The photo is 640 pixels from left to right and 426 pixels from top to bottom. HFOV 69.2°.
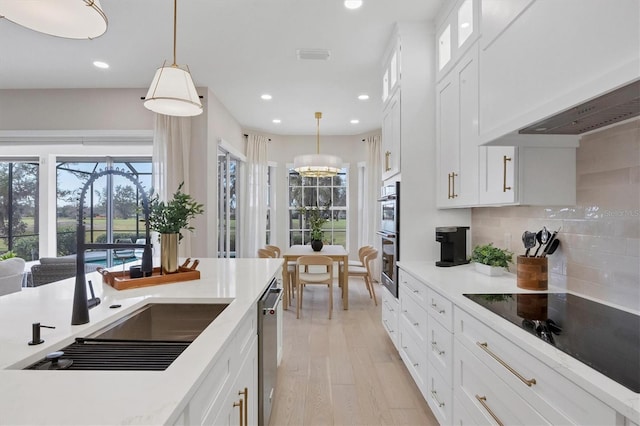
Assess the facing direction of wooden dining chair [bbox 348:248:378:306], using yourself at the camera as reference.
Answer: facing to the left of the viewer

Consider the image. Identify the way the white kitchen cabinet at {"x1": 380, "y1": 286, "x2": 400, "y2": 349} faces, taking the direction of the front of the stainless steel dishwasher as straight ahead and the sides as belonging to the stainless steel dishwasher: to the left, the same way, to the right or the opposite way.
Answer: the opposite way

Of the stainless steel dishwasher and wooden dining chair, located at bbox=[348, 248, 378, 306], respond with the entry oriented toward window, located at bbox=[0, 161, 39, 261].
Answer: the wooden dining chair

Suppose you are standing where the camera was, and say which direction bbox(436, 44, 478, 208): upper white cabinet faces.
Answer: facing the viewer and to the left of the viewer

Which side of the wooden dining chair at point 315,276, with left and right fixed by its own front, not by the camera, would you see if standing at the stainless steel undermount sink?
back

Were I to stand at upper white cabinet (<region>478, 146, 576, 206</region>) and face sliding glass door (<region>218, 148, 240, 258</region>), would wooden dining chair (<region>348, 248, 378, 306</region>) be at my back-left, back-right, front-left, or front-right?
front-right

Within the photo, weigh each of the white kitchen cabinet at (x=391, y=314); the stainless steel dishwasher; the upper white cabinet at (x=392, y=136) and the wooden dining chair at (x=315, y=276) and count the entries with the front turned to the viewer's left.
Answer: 2

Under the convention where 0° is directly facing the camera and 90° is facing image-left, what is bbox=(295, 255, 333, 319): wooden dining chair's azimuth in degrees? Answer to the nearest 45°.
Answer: approximately 180°

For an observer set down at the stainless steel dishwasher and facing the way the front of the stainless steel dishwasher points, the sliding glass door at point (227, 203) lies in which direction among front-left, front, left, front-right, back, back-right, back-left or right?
left

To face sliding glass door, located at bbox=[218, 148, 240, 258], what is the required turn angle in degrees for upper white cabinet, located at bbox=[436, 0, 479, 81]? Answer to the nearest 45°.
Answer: approximately 90° to its right

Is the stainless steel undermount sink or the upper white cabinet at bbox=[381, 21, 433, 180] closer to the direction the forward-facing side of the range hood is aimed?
the stainless steel undermount sink

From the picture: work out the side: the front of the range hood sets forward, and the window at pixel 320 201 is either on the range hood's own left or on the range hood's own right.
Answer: on the range hood's own right

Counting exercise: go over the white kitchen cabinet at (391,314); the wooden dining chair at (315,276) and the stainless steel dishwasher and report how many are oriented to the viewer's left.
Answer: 1

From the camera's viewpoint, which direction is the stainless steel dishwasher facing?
to the viewer's right

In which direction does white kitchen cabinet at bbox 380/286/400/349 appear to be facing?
to the viewer's left

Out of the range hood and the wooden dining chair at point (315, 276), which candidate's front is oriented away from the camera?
the wooden dining chair

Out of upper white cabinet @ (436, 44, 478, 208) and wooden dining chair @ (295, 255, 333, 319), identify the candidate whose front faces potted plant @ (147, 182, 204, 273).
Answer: the upper white cabinet

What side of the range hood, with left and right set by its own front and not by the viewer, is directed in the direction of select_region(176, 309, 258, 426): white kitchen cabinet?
front

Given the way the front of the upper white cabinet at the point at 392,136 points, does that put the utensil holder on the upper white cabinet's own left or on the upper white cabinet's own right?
on the upper white cabinet's own left

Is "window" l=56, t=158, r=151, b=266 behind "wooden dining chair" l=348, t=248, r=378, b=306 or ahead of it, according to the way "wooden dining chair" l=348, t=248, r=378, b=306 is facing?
ahead
